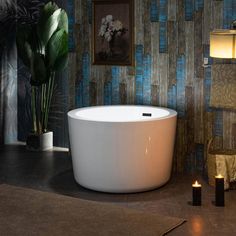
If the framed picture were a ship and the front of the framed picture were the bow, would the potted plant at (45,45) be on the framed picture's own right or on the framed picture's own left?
on the framed picture's own right

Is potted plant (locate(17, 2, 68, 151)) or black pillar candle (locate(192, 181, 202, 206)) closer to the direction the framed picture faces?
the black pillar candle

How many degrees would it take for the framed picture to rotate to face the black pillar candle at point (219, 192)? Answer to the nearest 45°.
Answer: approximately 45° to its left

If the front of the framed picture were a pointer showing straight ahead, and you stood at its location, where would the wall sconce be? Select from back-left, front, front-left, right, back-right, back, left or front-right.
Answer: front-left

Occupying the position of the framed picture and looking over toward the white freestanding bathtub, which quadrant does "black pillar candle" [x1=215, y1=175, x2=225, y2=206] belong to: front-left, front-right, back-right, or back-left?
front-left

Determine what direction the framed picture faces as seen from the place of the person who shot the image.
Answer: facing the viewer

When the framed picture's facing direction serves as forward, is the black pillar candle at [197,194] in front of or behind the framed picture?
in front

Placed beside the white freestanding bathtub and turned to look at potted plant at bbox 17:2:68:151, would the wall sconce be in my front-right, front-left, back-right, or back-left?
back-right
